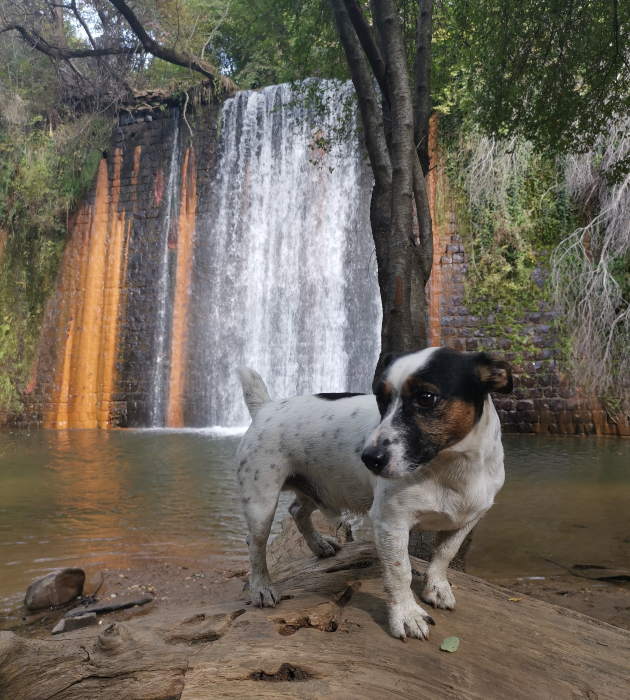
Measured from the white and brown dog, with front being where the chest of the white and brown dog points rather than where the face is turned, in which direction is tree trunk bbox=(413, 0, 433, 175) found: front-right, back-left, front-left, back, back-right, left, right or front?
back-left

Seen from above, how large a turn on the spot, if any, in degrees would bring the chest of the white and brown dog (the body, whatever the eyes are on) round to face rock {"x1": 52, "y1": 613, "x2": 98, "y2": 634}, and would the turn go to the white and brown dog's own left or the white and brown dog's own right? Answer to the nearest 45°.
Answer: approximately 180°

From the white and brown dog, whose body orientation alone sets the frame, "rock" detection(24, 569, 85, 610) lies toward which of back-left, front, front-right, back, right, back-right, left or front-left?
back

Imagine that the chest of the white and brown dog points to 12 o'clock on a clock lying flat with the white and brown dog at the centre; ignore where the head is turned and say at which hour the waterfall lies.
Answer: The waterfall is roughly at 7 o'clock from the white and brown dog.

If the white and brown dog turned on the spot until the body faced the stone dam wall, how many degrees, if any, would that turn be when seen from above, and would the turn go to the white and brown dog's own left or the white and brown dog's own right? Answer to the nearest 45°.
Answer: approximately 180°

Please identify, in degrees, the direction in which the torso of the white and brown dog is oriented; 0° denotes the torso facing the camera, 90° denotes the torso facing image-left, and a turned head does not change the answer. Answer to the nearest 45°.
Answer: approximately 315°
